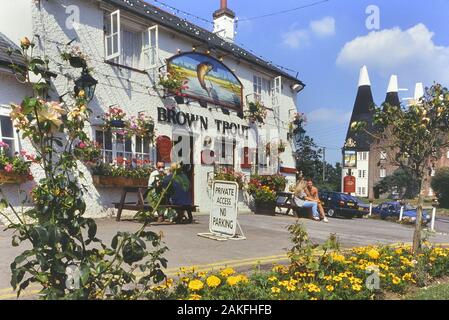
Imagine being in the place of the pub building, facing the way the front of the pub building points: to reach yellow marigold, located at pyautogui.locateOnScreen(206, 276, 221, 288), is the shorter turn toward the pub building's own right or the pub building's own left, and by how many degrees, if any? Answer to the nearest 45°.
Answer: approximately 45° to the pub building's own right

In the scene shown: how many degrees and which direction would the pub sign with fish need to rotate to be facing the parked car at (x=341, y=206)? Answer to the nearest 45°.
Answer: approximately 90° to its left

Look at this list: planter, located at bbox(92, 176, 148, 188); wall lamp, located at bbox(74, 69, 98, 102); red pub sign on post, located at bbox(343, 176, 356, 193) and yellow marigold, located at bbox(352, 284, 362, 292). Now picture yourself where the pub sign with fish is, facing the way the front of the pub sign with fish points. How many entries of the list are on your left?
1

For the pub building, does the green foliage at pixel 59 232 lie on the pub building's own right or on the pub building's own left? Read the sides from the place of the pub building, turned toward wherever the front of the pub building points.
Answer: on the pub building's own right

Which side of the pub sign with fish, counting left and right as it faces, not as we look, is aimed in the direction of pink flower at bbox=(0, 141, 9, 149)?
right

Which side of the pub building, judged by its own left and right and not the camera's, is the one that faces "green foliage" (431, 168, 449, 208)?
left

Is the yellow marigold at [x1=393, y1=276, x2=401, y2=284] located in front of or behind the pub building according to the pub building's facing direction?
in front

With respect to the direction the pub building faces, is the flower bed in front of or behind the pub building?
in front

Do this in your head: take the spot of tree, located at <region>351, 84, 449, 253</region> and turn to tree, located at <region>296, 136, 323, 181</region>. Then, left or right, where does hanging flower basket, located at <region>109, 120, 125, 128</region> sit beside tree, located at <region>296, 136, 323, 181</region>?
left

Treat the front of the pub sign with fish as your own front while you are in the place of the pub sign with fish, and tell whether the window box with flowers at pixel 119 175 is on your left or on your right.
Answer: on your right

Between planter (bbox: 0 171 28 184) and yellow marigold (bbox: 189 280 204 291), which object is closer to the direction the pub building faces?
the yellow marigold

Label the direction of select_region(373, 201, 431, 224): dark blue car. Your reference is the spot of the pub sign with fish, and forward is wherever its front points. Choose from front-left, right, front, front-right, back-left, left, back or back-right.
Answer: left

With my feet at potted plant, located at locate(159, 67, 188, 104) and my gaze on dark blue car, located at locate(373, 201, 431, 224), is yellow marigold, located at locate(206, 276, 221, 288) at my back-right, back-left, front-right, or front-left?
back-right

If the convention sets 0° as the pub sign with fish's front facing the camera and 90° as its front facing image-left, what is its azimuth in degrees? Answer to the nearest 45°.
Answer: approximately 315°

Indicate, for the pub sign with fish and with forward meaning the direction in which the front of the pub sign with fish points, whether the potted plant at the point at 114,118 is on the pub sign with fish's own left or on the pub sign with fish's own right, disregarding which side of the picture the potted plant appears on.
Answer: on the pub sign with fish's own right

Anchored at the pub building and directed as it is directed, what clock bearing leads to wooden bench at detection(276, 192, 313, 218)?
The wooden bench is roughly at 10 o'clock from the pub building.
